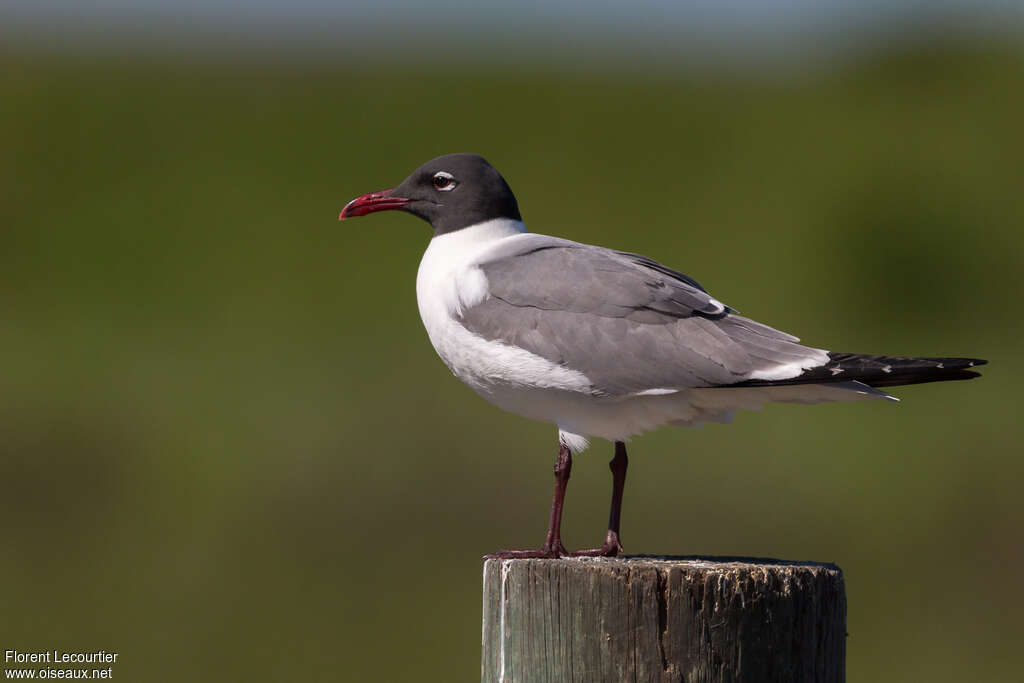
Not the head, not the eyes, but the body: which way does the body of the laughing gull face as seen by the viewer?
to the viewer's left
